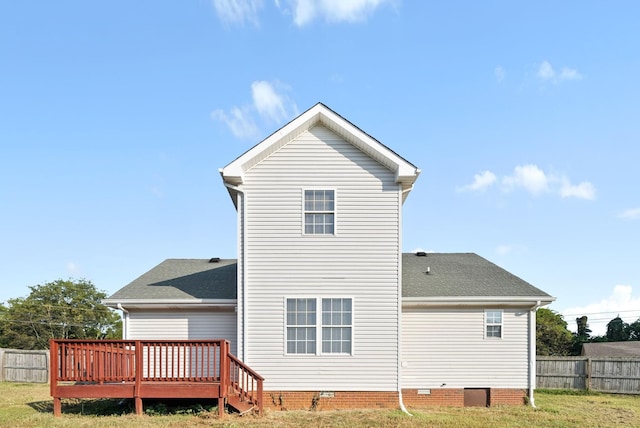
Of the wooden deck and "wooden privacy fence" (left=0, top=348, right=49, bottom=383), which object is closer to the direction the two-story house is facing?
the wooden privacy fence

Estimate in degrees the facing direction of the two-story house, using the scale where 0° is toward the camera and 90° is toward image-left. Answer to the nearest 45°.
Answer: approximately 180°

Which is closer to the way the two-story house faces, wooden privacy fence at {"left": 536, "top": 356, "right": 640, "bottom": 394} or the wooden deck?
the wooden privacy fence

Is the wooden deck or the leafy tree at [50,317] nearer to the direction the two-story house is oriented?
the leafy tree
